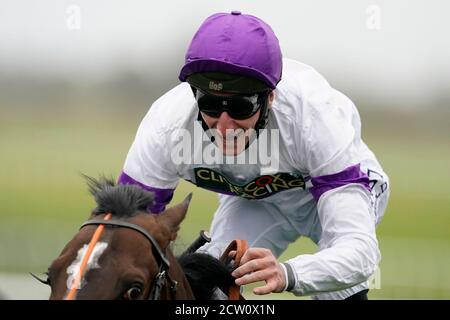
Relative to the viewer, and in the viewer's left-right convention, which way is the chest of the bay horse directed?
facing the viewer and to the left of the viewer

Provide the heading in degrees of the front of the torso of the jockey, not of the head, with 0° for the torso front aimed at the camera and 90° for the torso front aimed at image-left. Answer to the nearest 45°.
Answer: approximately 45°
